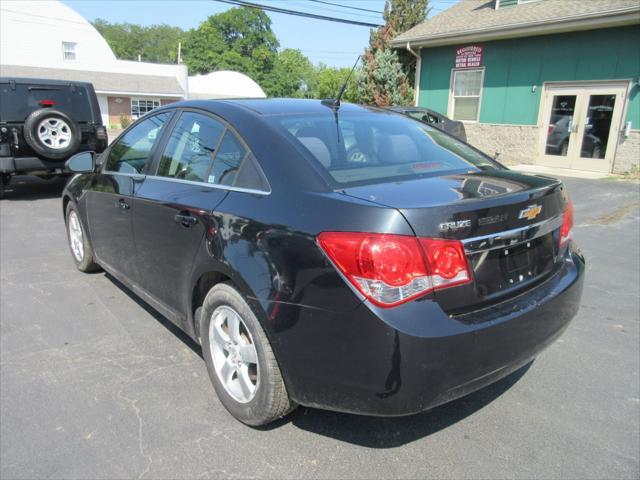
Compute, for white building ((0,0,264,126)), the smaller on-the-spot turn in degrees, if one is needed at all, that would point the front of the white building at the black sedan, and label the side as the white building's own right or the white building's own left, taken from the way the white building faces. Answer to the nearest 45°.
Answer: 0° — it already faces it

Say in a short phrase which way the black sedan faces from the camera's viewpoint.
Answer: facing away from the viewer and to the left of the viewer

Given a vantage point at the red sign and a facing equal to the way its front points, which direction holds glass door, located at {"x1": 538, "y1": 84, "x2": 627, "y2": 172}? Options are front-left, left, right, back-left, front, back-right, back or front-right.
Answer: front-left

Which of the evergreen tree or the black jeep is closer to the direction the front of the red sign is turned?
the black jeep

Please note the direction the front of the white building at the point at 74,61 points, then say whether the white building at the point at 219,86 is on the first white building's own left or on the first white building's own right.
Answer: on the first white building's own left

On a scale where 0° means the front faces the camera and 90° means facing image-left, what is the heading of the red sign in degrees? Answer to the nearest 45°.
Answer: approximately 0°

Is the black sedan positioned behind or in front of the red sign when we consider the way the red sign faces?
in front

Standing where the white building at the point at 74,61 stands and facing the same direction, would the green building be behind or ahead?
ahead

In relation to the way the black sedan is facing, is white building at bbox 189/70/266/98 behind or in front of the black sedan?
in front

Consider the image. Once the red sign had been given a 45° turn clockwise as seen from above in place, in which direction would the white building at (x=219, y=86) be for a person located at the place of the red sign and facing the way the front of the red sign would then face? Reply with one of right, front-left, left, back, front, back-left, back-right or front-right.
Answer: right

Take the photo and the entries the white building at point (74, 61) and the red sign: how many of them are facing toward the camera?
2
